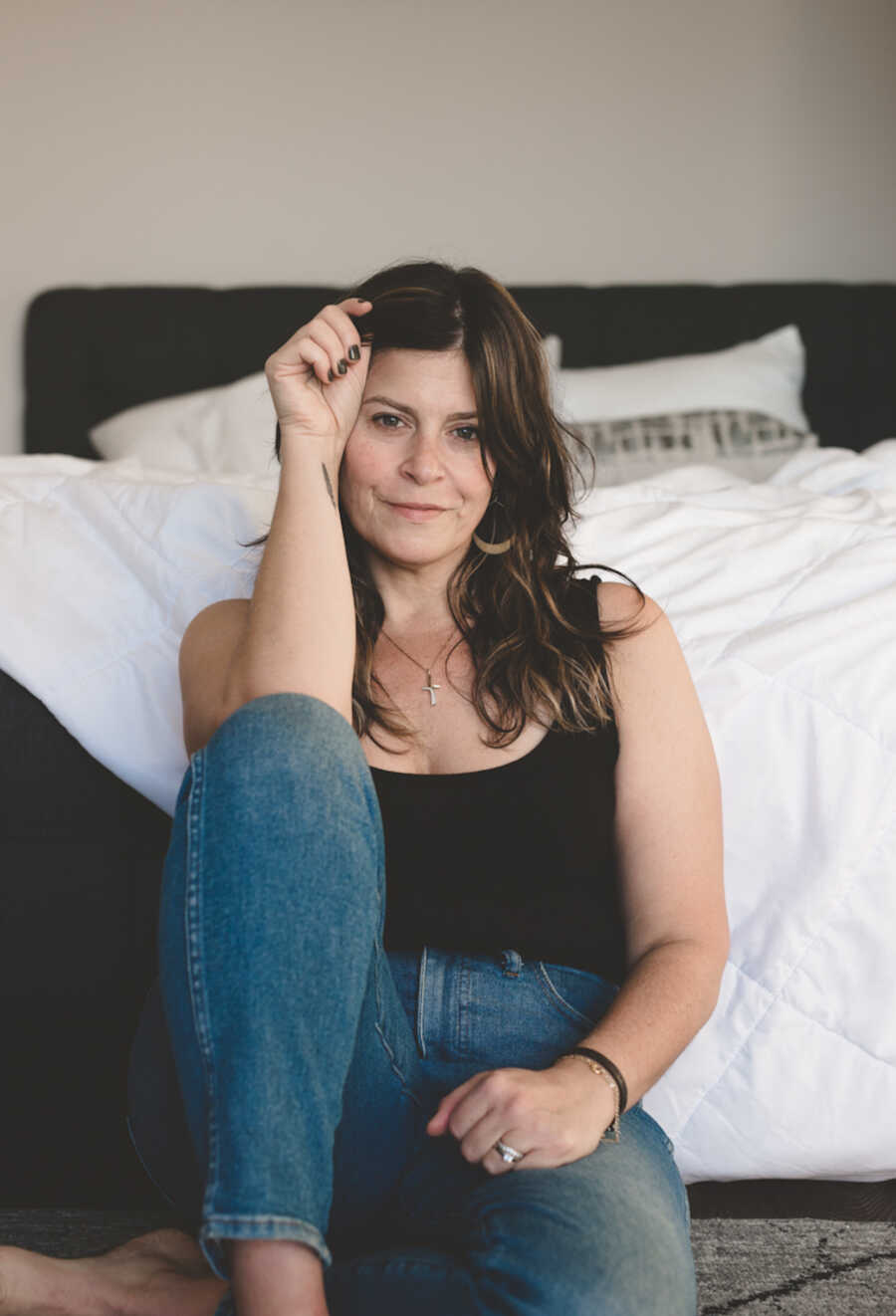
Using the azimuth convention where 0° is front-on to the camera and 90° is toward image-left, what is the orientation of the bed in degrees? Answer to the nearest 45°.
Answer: approximately 0°

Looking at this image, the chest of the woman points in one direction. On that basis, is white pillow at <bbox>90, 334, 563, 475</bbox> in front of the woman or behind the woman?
behind

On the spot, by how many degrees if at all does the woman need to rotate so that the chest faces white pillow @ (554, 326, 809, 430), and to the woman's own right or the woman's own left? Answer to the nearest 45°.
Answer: approximately 180°

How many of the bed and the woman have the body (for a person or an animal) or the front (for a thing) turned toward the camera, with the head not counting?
2

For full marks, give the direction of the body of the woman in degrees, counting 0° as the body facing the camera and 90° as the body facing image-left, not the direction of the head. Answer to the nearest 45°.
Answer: approximately 0°
